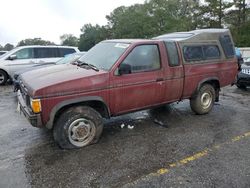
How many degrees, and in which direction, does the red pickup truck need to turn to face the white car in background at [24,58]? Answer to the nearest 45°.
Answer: approximately 90° to its right

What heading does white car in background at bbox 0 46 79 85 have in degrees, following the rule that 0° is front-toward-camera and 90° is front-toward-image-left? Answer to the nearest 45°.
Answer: approximately 90°

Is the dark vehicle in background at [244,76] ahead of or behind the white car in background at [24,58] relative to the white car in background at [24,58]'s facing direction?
behind

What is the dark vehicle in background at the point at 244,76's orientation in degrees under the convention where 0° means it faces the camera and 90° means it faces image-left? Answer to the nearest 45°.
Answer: approximately 45°

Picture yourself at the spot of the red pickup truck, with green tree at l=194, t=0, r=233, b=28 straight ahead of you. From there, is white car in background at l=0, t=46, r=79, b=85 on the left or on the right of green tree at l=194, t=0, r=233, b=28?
left

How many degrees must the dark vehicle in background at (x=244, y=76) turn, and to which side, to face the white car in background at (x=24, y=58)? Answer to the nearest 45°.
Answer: approximately 45° to its right

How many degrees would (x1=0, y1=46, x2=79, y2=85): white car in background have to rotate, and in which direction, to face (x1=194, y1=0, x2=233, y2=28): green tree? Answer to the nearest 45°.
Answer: approximately 135° to its right

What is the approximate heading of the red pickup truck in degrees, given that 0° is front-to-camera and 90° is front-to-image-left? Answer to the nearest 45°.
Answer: approximately 45°

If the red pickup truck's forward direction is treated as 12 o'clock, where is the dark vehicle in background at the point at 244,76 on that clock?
The dark vehicle in background is roughly at 6 o'clock from the red pickup truck.
